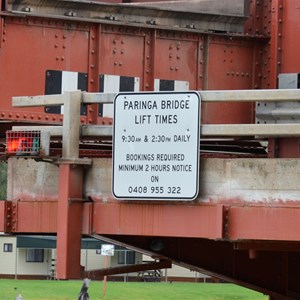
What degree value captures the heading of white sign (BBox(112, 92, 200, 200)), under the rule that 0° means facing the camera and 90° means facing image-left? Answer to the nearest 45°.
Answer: approximately 0°
